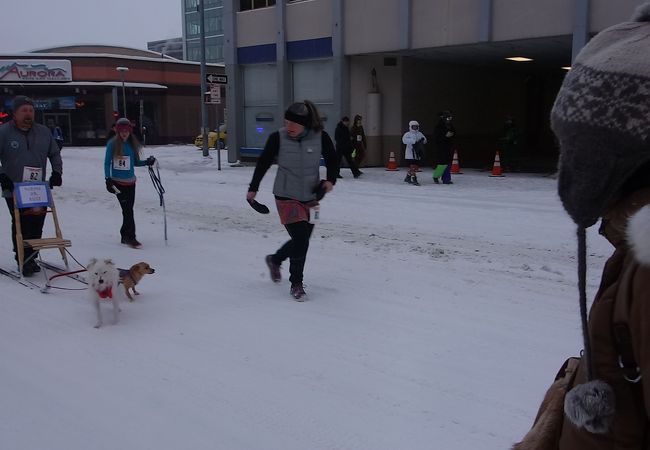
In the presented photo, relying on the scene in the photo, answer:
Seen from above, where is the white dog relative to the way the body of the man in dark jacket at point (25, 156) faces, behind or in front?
in front

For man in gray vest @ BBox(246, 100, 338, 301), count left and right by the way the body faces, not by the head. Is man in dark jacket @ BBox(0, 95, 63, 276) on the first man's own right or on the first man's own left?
on the first man's own right

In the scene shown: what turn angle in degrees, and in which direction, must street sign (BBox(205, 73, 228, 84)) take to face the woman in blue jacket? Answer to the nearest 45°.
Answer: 0° — it already faces them

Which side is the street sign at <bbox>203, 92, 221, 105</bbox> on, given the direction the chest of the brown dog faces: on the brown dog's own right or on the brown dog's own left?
on the brown dog's own left

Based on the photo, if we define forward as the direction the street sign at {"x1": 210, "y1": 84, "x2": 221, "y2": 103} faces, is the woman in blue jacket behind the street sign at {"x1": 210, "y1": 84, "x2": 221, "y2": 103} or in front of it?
in front

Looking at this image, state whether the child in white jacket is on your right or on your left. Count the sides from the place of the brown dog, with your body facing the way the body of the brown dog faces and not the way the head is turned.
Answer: on your left

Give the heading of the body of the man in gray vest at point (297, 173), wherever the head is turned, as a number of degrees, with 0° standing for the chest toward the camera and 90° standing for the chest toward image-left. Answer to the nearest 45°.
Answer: approximately 0°

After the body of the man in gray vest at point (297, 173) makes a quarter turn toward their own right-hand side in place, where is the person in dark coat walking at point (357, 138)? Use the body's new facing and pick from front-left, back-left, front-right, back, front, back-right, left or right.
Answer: right

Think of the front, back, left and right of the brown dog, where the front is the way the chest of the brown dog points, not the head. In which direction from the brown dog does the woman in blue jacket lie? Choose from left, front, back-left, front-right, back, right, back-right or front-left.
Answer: back-left
